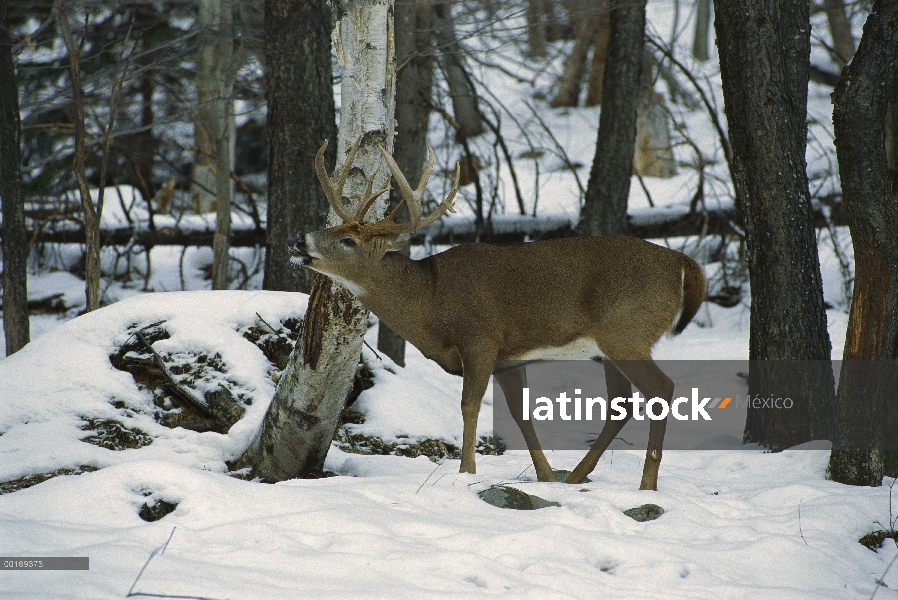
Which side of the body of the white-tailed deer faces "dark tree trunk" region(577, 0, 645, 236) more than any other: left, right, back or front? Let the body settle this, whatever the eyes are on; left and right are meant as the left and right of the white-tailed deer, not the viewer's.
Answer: right

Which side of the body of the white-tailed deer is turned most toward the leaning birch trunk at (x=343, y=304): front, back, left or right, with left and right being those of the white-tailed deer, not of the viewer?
front

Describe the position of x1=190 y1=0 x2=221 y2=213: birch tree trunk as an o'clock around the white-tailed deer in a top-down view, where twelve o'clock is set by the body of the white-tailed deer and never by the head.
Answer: The birch tree trunk is roughly at 2 o'clock from the white-tailed deer.

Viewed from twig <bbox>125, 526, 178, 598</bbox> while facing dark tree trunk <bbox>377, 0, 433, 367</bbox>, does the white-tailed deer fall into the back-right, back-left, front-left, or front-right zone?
front-right

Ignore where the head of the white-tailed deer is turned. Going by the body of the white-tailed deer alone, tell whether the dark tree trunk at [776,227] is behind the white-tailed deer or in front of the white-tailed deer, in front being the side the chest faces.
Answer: behind

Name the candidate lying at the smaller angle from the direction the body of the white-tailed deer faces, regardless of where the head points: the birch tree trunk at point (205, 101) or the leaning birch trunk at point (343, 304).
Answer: the leaning birch trunk

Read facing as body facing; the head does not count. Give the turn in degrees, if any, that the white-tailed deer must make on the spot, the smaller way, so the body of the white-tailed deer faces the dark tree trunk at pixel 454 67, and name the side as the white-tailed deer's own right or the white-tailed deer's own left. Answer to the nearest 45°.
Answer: approximately 90° to the white-tailed deer's own right

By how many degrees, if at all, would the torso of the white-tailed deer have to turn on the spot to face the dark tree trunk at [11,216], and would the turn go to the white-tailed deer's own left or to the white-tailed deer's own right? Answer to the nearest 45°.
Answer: approximately 45° to the white-tailed deer's own right

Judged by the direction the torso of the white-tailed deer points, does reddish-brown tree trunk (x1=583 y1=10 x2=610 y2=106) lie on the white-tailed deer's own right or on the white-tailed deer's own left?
on the white-tailed deer's own right

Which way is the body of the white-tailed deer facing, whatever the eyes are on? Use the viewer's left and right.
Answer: facing to the left of the viewer

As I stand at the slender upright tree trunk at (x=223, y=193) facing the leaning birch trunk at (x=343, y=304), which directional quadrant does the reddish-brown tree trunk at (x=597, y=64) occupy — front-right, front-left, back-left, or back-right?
back-left

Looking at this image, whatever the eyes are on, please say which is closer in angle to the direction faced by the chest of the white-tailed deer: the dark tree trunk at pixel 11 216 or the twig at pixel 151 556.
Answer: the dark tree trunk

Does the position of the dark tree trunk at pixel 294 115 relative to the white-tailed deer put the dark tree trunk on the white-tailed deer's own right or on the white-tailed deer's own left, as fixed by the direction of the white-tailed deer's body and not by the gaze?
on the white-tailed deer's own right

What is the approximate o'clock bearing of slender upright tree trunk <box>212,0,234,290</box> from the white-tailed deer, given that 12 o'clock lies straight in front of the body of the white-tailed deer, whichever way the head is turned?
The slender upright tree trunk is roughly at 2 o'clock from the white-tailed deer.
